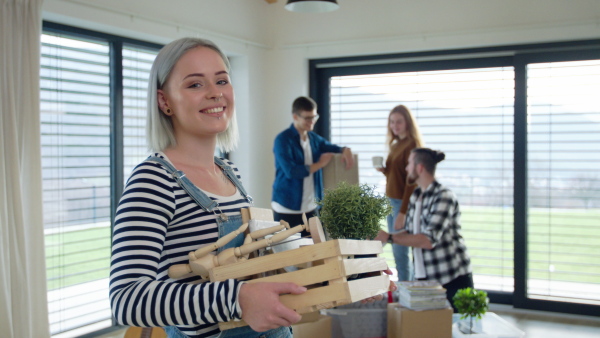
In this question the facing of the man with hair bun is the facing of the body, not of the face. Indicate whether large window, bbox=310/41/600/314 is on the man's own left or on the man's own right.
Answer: on the man's own right

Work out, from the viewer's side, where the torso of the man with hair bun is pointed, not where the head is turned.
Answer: to the viewer's left

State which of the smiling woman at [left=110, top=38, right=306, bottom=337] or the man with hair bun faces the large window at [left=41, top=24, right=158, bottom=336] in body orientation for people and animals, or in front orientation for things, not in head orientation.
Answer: the man with hair bun

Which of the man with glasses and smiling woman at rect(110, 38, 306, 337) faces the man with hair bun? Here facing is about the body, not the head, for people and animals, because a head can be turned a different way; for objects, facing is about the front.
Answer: the man with glasses

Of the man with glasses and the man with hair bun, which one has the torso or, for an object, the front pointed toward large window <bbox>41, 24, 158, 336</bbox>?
the man with hair bun

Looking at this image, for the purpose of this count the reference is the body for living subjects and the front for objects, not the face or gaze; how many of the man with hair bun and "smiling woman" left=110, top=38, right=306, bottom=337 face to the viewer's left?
1

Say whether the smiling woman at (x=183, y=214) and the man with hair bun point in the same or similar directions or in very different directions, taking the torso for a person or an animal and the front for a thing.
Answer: very different directions

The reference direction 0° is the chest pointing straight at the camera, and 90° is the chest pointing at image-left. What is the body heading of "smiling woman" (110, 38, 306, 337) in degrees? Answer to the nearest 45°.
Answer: approximately 315°

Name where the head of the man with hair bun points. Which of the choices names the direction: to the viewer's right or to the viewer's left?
to the viewer's left

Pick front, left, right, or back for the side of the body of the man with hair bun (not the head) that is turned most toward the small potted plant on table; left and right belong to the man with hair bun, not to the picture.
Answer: left

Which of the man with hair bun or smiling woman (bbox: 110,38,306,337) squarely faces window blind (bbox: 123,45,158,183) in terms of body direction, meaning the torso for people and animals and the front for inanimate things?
the man with hair bun

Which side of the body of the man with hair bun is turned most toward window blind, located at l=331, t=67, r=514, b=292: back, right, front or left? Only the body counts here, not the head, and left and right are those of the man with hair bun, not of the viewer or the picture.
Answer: right

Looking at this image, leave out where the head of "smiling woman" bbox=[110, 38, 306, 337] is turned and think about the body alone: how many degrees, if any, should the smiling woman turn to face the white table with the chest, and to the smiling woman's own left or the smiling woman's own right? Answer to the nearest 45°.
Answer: approximately 90° to the smiling woman's own left

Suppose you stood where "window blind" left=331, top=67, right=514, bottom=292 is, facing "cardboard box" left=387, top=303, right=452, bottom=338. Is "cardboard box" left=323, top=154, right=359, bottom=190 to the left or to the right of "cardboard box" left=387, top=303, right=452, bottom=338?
right

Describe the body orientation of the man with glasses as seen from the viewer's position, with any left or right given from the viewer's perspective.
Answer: facing the viewer and to the right of the viewer

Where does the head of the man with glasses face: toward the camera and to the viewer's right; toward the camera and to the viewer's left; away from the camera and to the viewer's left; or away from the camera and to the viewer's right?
toward the camera and to the viewer's right

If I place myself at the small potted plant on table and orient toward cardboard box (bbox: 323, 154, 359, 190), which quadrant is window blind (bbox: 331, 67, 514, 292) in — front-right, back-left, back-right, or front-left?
front-right
